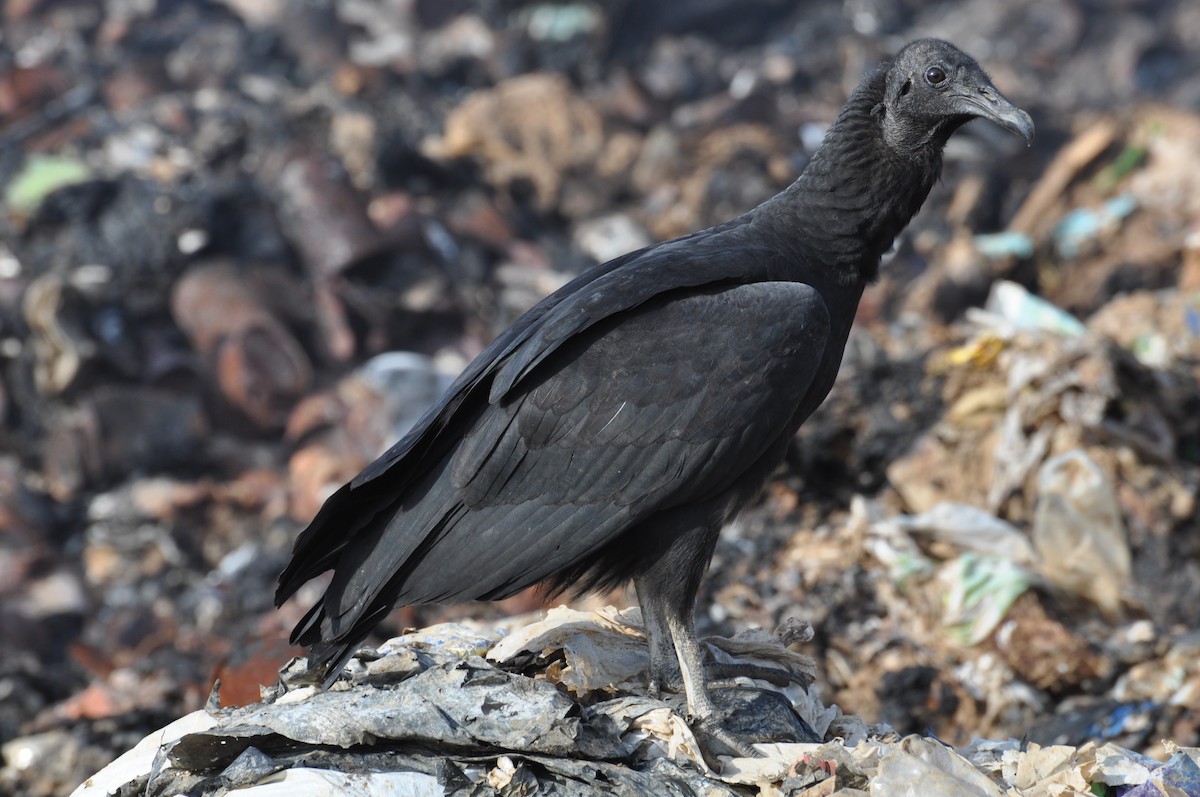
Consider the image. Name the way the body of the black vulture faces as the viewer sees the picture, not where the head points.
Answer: to the viewer's right
